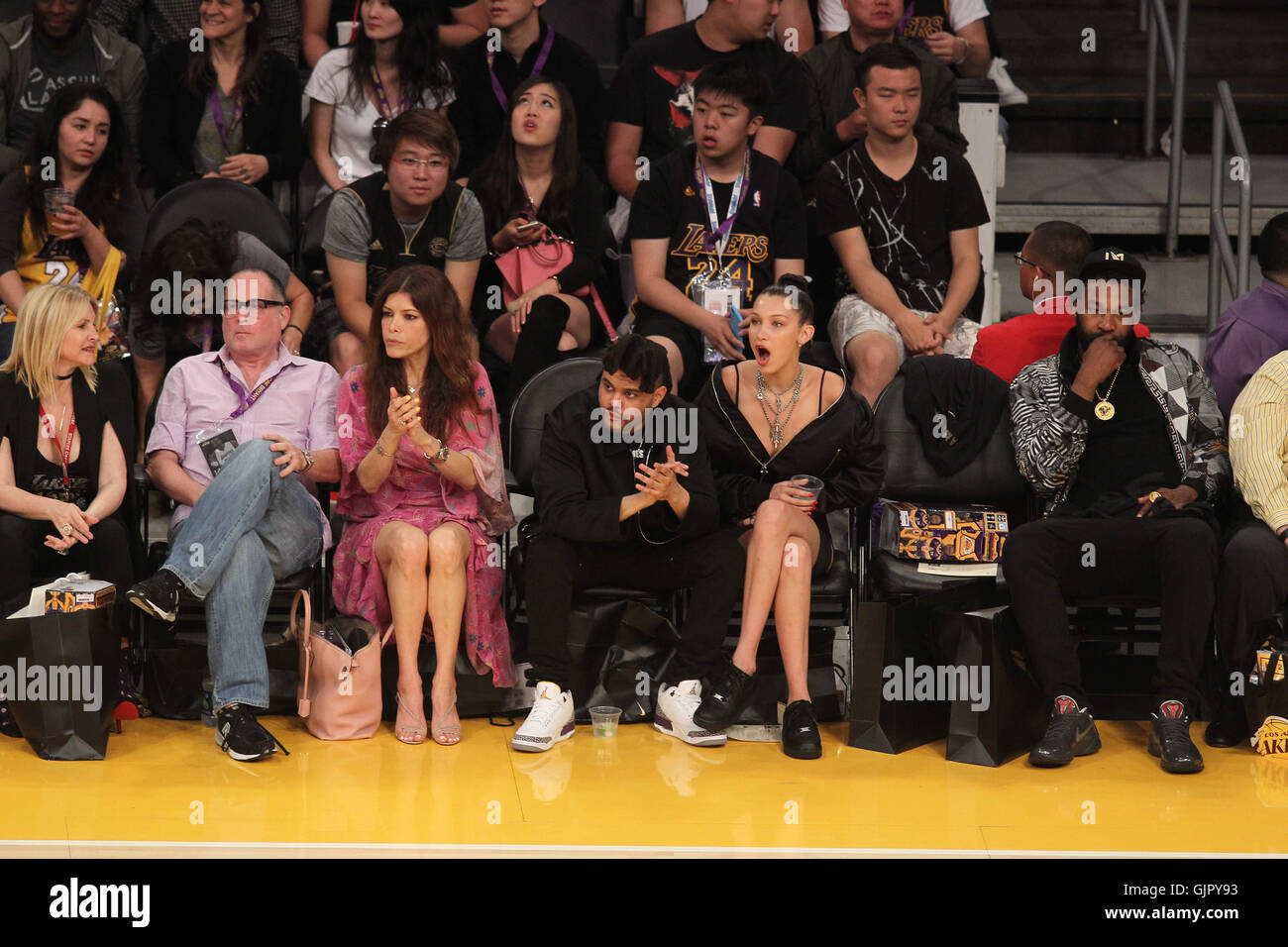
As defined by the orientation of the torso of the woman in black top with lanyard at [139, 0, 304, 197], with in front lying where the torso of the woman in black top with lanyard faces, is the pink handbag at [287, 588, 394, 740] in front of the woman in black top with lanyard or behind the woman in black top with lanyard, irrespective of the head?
in front

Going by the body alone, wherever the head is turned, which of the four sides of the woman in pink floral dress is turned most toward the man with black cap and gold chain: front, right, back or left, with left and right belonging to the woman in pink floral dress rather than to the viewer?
left

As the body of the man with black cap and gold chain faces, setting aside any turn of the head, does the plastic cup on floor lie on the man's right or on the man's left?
on the man's right

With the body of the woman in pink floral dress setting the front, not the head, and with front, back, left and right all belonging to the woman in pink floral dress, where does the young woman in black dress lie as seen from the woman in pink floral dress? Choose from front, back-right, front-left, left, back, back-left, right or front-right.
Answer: left

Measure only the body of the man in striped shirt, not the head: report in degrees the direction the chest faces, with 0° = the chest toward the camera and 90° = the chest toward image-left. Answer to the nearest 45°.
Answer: approximately 45°

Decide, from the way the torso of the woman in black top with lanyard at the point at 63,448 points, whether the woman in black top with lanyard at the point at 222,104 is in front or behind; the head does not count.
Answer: behind

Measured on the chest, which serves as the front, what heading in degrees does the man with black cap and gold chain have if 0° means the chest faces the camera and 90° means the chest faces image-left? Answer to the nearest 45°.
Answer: approximately 0°
